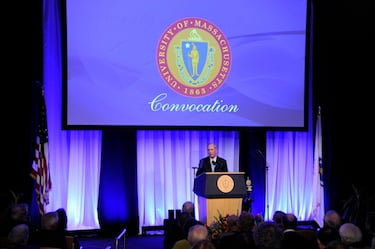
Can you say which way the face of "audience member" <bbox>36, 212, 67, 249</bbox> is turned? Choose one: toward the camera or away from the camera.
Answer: away from the camera

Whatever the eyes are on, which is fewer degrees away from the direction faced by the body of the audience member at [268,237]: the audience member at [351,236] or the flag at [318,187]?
the flag

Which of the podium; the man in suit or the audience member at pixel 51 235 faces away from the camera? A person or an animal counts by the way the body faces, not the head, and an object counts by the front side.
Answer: the audience member

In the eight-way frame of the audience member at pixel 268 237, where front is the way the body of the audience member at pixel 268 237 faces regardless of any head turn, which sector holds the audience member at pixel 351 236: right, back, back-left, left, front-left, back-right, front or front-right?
front-right

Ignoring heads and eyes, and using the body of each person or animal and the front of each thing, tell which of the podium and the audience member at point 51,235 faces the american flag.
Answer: the audience member

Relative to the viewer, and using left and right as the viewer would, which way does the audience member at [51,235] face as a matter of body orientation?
facing away from the viewer

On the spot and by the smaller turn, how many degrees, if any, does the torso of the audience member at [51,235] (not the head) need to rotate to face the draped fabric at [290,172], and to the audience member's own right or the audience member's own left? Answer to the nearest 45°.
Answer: approximately 45° to the audience member's own right

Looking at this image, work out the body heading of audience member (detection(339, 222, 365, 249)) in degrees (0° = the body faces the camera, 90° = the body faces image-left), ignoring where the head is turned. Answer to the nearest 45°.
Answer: approximately 135°
